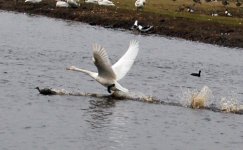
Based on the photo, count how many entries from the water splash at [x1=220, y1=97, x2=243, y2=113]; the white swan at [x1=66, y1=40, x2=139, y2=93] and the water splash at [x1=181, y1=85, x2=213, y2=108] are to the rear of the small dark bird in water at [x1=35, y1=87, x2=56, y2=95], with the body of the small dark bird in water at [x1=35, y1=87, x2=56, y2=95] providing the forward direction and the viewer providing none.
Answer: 3

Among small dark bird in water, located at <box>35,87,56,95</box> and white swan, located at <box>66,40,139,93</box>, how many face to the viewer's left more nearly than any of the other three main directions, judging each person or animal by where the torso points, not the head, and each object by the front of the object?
2

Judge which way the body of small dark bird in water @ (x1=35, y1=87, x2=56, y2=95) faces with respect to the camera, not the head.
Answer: to the viewer's left

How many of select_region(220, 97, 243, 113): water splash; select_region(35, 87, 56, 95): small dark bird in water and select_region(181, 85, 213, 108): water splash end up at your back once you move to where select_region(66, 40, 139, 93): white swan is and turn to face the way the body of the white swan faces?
2

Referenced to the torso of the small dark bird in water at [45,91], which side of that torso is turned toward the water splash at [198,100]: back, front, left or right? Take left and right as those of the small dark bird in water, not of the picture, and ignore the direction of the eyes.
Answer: back

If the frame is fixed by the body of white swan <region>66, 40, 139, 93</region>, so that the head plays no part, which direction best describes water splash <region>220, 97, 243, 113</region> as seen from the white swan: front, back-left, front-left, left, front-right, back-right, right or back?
back

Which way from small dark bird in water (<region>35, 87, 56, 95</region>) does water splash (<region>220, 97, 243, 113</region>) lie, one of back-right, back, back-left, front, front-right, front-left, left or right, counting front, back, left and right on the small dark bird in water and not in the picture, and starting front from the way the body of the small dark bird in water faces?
back

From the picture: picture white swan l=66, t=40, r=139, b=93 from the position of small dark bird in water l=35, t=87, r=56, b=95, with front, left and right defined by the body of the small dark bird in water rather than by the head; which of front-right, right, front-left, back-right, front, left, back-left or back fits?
back

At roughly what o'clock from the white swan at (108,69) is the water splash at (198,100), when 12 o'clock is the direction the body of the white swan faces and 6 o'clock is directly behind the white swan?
The water splash is roughly at 6 o'clock from the white swan.

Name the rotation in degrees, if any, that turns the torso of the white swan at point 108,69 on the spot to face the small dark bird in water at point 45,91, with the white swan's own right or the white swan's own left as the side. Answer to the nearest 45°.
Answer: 0° — it already faces it

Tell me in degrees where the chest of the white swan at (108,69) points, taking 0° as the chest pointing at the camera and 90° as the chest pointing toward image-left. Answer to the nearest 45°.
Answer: approximately 90°
